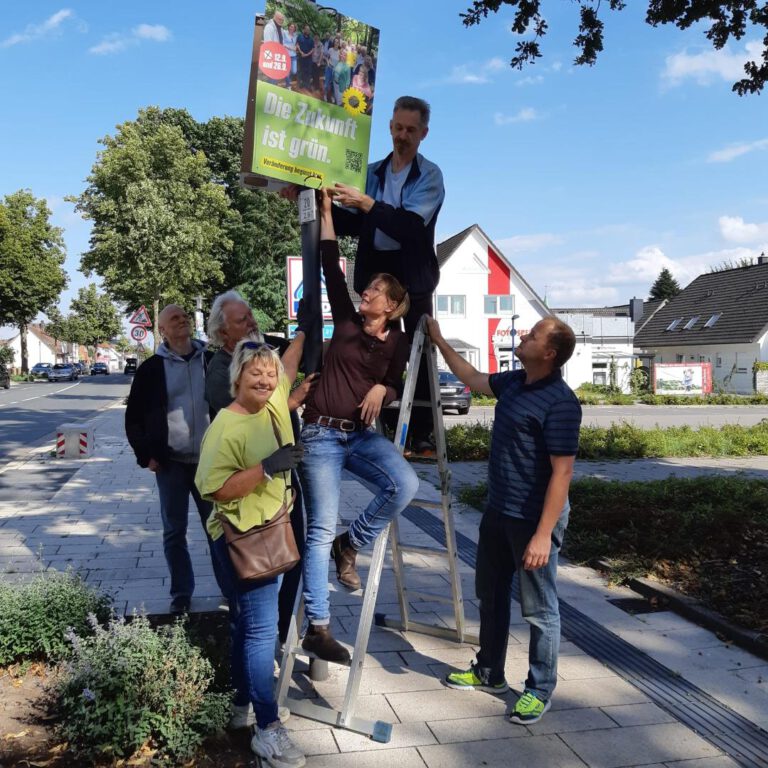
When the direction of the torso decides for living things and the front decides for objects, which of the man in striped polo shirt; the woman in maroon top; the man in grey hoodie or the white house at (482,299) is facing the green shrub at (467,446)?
the white house

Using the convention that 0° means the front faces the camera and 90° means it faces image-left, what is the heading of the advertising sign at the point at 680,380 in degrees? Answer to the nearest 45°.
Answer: approximately 0°

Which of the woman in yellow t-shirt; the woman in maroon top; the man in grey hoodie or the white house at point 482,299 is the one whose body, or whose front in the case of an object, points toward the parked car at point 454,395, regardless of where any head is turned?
the white house

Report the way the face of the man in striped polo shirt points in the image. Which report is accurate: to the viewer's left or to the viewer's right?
to the viewer's left

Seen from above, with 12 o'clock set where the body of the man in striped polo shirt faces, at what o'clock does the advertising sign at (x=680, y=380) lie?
The advertising sign is roughly at 5 o'clock from the man in striped polo shirt.

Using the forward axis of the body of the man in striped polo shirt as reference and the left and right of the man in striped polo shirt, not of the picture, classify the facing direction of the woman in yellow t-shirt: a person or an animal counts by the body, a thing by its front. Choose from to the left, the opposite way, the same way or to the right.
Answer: to the left

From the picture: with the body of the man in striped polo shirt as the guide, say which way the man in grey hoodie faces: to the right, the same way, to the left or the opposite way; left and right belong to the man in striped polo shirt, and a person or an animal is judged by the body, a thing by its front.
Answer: to the left

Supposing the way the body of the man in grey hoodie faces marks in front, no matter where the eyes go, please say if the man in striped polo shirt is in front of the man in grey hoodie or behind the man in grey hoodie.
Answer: in front

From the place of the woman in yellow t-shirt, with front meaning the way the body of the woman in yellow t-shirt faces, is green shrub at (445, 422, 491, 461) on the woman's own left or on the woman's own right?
on the woman's own left

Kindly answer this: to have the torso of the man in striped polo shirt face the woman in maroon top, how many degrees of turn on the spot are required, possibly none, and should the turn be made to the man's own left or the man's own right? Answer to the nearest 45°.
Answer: approximately 45° to the man's own right

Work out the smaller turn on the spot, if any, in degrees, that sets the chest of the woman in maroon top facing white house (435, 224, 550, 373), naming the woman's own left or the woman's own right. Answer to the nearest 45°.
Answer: approximately 180°

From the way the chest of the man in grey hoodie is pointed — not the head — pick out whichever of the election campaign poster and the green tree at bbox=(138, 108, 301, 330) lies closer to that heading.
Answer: the election campaign poster

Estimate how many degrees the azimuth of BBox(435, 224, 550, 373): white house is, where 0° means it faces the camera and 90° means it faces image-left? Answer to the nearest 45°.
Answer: approximately 0°
